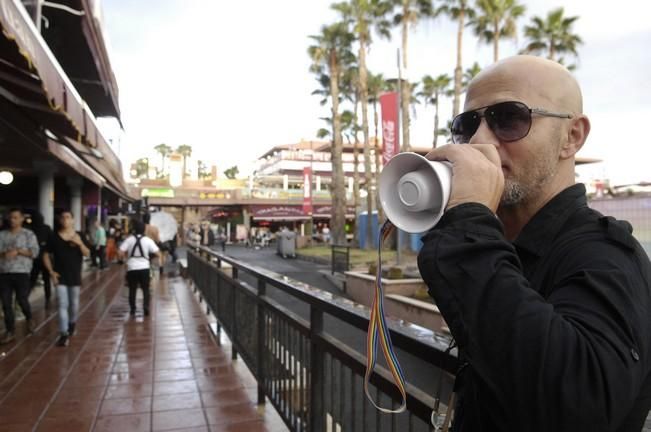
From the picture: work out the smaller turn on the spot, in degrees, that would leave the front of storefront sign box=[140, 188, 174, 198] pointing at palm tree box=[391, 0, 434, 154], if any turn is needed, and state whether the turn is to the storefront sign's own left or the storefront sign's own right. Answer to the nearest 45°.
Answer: approximately 45° to the storefront sign's own left

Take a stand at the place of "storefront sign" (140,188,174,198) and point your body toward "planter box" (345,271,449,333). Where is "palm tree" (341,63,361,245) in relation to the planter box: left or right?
left

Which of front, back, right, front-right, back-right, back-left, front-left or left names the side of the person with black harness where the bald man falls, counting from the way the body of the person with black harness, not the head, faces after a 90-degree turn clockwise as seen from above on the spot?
right

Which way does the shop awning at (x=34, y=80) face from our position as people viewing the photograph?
facing to the right of the viewer

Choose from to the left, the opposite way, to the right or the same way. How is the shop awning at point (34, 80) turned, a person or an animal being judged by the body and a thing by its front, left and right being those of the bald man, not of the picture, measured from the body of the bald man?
the opposite way

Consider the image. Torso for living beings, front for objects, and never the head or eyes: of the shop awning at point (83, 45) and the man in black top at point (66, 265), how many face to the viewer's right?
1

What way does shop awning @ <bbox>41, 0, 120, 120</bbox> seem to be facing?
to the viewer's right

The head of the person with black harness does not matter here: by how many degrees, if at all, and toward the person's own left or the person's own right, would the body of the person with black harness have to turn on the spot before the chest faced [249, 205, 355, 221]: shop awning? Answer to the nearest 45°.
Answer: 0° — they already face it

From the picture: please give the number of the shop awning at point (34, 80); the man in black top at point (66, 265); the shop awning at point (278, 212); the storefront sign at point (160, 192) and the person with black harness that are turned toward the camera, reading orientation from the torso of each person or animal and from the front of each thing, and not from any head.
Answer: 3

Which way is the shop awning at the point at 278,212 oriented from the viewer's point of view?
toward the camera

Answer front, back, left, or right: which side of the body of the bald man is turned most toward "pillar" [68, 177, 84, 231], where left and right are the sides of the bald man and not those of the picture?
right

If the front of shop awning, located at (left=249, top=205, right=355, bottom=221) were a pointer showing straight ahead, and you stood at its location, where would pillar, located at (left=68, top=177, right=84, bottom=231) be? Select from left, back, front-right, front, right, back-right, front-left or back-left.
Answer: front

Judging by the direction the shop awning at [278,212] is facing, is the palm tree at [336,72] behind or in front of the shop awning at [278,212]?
in front

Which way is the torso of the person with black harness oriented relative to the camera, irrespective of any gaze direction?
away from the camera

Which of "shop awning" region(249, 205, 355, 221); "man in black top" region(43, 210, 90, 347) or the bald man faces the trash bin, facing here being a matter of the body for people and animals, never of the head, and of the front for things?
the shop awning

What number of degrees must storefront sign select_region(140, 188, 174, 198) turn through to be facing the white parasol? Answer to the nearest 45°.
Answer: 0° — it already faces it
